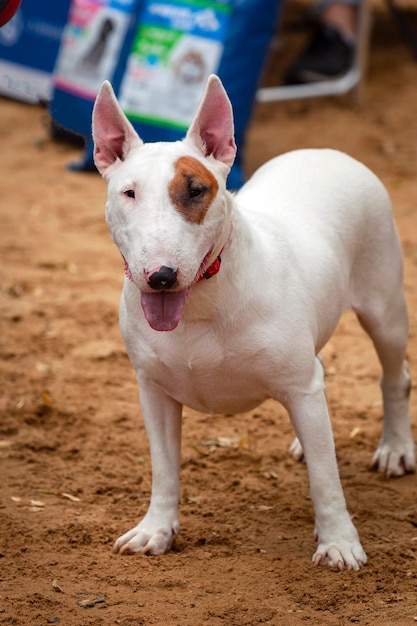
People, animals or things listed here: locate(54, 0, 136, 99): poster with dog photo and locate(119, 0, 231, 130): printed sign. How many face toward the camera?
2

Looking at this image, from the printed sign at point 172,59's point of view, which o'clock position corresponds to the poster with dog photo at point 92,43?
The poster with dog photo is roughly at 4 o'clock from the printed sign.

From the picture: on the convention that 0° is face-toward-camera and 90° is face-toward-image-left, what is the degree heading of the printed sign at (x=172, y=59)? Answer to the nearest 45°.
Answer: approximately 0°

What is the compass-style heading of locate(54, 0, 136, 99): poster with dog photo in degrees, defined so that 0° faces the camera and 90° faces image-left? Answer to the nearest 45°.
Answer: approximately 0°

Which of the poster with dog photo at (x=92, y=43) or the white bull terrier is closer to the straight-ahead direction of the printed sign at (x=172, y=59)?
the white bull terrier

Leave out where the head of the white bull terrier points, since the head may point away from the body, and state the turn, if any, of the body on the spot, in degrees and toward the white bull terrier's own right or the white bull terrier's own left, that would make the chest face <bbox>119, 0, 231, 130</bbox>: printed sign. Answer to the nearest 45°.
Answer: approximately 135° to the white bull terrier's own right

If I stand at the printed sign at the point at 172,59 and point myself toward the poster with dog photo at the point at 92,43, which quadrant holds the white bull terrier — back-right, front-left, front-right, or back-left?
back-left

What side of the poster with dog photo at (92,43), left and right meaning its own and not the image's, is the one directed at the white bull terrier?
front

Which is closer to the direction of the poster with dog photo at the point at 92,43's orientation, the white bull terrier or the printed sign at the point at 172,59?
the white bull terrier

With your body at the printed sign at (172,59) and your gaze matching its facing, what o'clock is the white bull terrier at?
The white bull terrier is roughly at 12 o'clock from the printed sign.

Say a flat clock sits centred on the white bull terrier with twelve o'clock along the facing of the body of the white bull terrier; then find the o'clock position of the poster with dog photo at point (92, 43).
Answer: The poster with dog photo is roughly at 4 o'clock from the white bull terrier.
